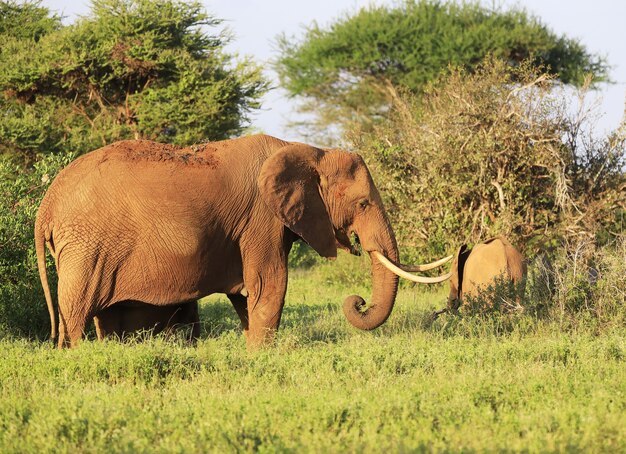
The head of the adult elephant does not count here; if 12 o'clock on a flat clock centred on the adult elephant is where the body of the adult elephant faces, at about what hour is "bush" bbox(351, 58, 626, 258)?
The bush is roughly at 10 o'clock from the adult elephant.

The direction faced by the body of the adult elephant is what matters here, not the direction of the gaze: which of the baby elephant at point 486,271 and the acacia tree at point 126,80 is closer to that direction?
the baby elephant

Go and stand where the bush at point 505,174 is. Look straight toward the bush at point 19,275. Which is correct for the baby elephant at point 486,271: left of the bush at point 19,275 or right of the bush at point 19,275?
left

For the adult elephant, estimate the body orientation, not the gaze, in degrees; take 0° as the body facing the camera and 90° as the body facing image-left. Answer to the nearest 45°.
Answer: approximately 270°
